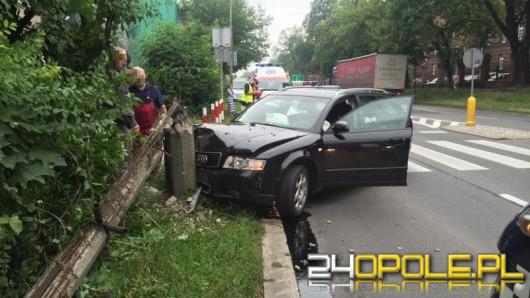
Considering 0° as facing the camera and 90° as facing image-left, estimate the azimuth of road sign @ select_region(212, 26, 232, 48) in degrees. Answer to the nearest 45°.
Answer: approximately 180°

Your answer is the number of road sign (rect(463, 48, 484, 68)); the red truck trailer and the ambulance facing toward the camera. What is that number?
1

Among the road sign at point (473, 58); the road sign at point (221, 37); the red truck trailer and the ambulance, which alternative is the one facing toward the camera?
the ambulance

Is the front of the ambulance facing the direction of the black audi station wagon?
yes

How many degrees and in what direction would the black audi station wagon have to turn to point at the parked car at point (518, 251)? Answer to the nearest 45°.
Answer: approximately 45° to its left

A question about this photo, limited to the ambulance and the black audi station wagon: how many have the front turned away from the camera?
0

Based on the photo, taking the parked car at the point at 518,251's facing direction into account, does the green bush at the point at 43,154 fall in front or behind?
in front
